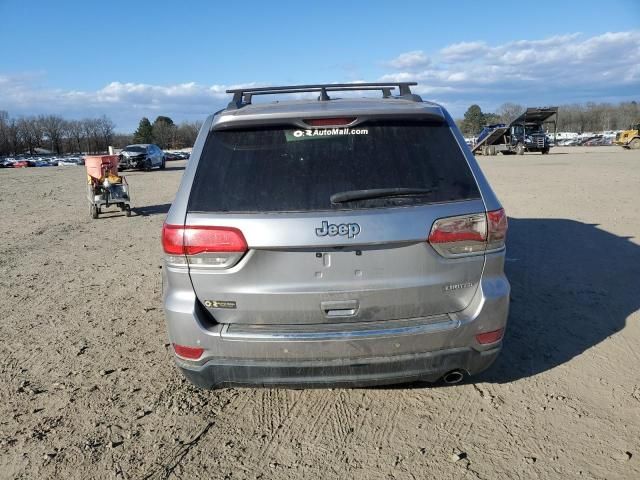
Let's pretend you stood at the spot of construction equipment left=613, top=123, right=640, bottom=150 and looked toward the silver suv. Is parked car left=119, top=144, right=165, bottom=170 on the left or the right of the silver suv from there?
right

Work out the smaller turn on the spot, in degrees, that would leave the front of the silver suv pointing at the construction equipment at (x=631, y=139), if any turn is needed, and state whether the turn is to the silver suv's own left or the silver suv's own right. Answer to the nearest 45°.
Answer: approximately 45° to the silver suv's own right

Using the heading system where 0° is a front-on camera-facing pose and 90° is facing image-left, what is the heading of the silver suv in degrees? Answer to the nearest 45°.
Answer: approximately 180°

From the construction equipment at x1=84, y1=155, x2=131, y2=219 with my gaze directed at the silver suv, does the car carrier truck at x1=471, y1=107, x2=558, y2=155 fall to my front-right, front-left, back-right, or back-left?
back-left

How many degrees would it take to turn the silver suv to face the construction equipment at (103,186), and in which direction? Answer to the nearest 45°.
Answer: approximately 45° to its left
